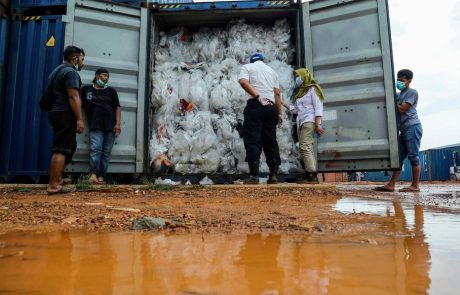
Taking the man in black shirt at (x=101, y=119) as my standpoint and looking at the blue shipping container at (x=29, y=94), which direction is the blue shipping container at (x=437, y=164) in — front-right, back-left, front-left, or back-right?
back-right

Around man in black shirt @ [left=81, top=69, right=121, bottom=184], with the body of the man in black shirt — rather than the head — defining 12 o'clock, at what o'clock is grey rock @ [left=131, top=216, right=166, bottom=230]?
The grey rock is roughly at 12 o'clock from the man in black shirt.

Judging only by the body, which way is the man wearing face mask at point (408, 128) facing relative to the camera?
to the viewer's left

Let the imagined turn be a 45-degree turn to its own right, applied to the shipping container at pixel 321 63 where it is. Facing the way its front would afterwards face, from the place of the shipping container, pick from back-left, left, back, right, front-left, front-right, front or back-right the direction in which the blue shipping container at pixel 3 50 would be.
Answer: front-right

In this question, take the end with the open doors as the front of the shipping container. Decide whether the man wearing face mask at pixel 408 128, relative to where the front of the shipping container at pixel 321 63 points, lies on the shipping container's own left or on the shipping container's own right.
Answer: on the shipping container's own left

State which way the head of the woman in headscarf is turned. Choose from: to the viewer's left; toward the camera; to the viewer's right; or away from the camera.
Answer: to the viewer's left

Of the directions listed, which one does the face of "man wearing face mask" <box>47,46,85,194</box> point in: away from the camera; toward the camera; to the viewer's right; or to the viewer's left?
to the viewer's right

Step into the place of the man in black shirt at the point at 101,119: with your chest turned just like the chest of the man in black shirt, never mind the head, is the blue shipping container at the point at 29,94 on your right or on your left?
on your right

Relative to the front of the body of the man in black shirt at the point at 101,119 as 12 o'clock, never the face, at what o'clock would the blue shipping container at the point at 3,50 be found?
The blue shipping container is roughly at 4 o'clock from the man in black shirt.

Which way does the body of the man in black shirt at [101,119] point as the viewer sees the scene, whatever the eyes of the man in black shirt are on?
toward the camera

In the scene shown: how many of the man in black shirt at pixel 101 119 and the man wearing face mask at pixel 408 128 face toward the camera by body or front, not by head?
1

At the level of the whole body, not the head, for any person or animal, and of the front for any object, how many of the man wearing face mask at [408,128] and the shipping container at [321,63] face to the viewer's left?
1

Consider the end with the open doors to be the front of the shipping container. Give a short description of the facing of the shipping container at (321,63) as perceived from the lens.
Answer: facing the viewer
